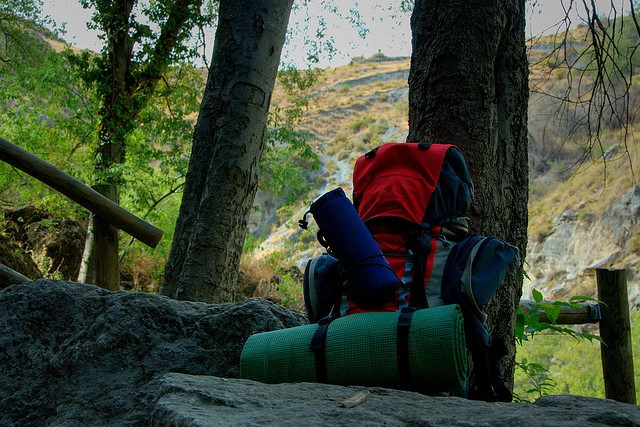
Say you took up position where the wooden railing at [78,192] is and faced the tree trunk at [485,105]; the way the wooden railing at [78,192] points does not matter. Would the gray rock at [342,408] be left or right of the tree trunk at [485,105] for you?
right

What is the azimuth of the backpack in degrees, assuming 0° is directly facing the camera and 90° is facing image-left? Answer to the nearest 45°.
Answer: approximately 45°

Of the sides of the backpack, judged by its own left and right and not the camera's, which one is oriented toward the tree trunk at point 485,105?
back

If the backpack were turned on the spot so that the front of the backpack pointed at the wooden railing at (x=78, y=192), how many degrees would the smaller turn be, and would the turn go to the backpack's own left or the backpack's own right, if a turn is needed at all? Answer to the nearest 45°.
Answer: approximately 90° to the backpack's own right

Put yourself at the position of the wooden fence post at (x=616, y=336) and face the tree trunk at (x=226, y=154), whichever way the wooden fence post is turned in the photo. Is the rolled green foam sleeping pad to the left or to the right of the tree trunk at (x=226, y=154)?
left

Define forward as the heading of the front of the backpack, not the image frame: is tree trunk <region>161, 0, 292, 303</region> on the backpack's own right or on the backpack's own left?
on the backpack's own right
